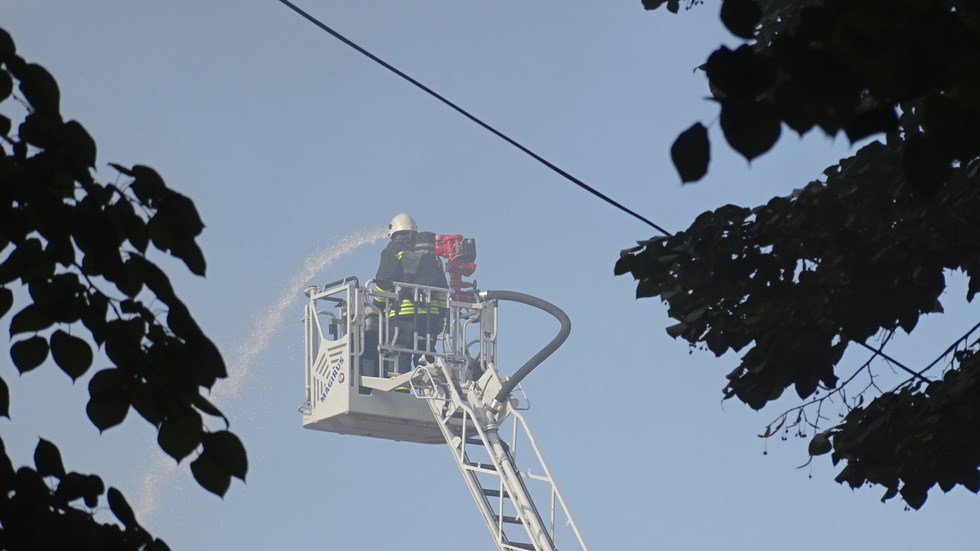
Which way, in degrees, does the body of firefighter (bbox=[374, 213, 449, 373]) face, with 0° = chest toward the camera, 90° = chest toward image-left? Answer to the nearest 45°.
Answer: approximately 135°
